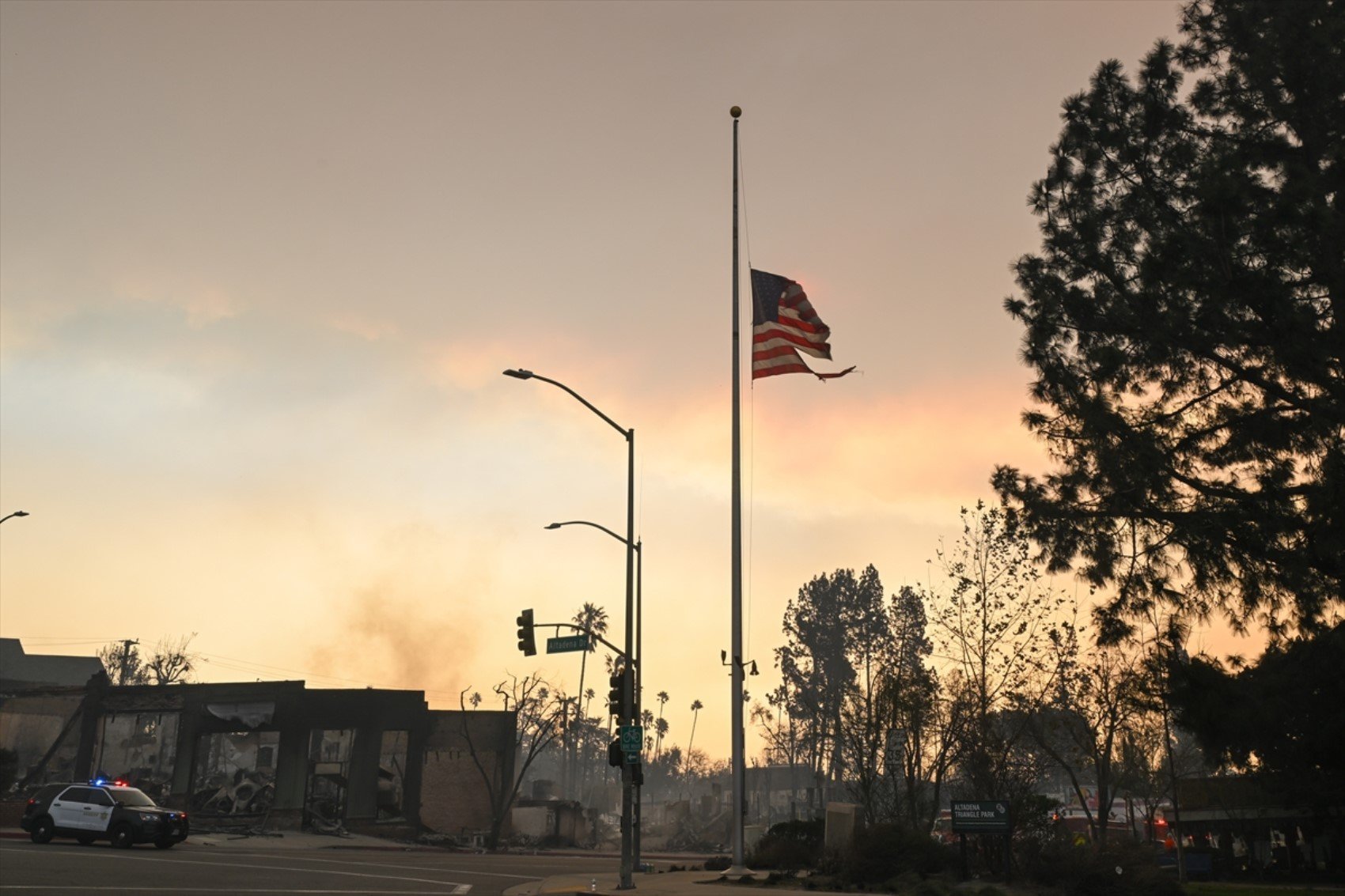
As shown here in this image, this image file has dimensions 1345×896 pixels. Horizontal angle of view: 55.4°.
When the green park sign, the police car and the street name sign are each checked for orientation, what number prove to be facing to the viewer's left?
0

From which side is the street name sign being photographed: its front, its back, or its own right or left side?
front

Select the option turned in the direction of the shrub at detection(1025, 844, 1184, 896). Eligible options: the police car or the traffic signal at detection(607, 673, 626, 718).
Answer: the police car

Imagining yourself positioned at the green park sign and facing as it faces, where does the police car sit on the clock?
The police car is roughly at 3 o'clock from the green park sign.

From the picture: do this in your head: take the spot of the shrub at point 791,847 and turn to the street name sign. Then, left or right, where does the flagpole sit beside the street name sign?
left

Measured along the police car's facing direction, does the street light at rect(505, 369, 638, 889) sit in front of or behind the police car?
in front

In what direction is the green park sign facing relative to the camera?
toward the camera

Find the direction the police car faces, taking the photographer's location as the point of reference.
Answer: facing the viewer and to the right of the viewer

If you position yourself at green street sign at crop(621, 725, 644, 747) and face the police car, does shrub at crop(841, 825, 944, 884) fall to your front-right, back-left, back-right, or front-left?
back-right
